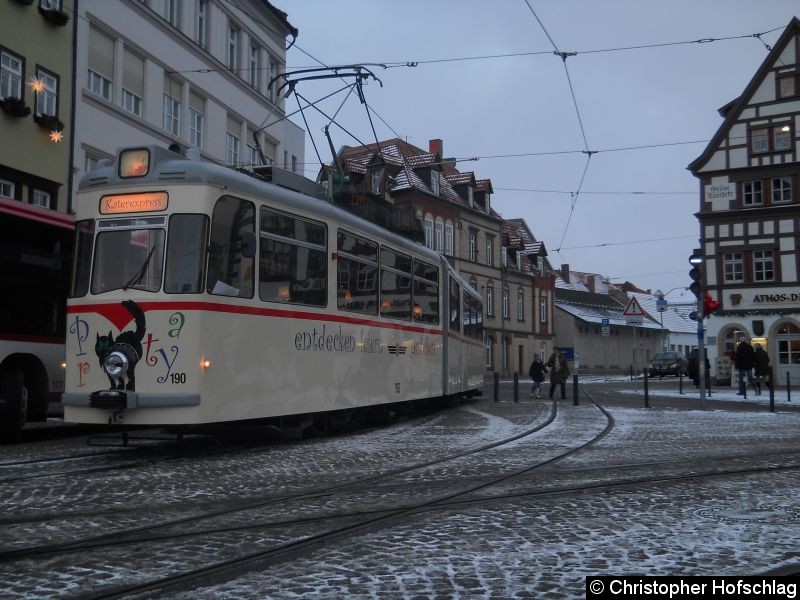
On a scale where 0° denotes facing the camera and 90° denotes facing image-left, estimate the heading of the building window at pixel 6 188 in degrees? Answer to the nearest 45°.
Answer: approximately 315°

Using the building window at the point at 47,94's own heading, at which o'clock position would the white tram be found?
The white tram is roughly at 1 o'clock from the building window.

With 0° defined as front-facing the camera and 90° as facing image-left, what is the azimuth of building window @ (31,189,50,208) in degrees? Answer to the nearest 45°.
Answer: approximately 315°

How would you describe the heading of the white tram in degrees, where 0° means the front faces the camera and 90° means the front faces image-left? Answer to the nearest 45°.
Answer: approximately 45°

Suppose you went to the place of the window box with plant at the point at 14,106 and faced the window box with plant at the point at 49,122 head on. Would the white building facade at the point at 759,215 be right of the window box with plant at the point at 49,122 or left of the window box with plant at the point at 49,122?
right

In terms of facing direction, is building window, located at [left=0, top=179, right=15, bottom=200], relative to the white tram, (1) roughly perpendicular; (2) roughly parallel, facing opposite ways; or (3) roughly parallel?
roughly perpendicular

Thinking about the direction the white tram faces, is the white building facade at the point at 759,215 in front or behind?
behind
